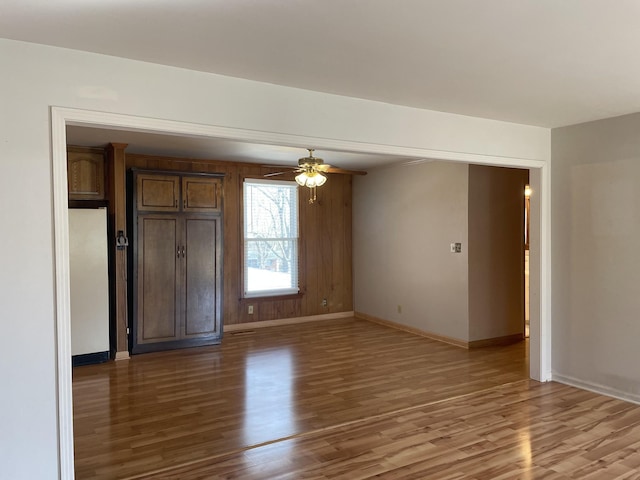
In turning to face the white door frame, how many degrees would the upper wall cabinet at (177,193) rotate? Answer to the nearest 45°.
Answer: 0° — it already faces it

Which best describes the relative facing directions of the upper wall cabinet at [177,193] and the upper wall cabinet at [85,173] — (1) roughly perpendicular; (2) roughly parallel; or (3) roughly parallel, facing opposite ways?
roughly parallel

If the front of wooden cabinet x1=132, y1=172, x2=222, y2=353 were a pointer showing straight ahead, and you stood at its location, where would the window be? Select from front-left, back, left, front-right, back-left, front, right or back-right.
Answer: back-left

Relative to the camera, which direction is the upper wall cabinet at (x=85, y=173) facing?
toward the camera

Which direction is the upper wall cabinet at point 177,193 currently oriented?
toward the camera

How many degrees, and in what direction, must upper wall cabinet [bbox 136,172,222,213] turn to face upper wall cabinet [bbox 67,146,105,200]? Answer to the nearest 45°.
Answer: approximately 90° to its right

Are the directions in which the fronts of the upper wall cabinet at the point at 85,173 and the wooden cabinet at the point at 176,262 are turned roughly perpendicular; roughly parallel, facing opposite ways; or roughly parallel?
roughly parallel
